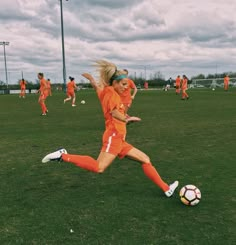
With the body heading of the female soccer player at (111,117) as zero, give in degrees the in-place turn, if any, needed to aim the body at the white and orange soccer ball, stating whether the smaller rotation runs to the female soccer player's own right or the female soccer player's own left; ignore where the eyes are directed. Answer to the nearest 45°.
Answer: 0° — they already face it

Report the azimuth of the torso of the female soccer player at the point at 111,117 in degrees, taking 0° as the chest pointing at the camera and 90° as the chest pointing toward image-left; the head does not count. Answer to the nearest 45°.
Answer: approximately 270°
